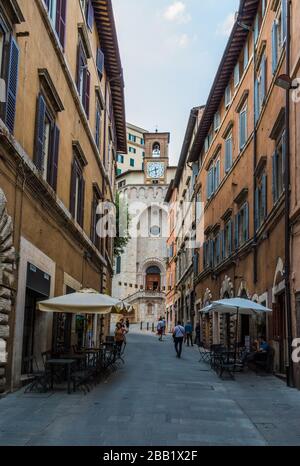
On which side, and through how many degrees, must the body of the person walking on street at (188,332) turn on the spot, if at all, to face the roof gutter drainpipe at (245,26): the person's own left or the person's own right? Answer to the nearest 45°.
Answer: approximately 180°

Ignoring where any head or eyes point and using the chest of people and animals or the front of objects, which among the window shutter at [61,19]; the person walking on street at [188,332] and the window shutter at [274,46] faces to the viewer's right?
the window shutter at [61,19]

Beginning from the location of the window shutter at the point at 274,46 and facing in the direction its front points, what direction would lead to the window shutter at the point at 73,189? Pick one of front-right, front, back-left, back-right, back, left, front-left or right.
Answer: front-right

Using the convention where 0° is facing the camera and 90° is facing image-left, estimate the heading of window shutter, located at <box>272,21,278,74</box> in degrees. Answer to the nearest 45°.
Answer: approximately 45°

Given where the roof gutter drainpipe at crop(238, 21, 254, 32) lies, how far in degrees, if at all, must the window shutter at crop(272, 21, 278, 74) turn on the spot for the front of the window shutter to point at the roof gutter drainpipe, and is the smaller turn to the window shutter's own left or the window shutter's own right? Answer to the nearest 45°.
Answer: approximately 135° to the window shutter's own right

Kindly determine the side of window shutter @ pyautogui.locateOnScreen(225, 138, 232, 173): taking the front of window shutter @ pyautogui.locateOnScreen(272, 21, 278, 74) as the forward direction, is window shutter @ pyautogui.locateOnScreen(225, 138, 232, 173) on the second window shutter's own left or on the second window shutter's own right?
on the second window shutter's own right

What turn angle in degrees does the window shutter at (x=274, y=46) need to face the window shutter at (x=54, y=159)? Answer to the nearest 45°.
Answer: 0° — it already faces it

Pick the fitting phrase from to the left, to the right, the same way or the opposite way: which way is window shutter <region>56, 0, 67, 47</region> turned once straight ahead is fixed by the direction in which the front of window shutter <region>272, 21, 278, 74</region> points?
the opposite way

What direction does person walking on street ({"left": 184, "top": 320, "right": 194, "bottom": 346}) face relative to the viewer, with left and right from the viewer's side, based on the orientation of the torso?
facing away from the viewer

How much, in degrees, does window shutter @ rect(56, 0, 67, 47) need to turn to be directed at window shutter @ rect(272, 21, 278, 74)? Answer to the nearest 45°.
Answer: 0° — it already faces it

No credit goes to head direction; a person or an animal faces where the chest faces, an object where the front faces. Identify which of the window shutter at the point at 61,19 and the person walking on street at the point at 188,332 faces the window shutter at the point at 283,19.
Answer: the window shutter at the point at 61,19

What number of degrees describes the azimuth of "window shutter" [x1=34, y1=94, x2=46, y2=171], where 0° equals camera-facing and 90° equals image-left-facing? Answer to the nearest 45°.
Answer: approximately 315°

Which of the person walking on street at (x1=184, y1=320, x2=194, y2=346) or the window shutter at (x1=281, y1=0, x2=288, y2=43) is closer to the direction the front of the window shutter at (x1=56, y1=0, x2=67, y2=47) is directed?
the window shutter

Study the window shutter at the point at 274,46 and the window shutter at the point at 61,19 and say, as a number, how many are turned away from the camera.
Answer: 0

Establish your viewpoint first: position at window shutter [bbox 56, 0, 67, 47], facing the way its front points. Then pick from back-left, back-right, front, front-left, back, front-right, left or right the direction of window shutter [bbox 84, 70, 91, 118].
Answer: left

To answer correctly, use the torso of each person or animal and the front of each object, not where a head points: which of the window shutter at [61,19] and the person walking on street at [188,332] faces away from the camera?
the person walking on street

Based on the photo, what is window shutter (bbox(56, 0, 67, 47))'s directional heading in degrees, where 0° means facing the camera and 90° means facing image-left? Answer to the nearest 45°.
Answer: approximately 270°
